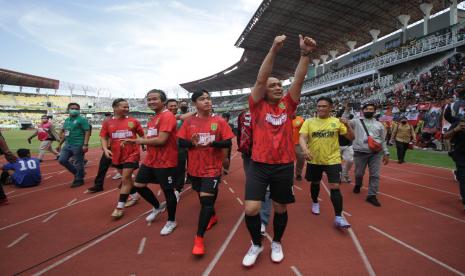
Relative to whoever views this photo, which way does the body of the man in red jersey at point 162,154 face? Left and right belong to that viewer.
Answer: facing the viewer and to the left of the viewer

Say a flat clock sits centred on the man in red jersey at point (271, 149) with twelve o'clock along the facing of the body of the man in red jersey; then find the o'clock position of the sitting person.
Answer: The sitting person is roughly at 4 o'clock from the man in red jersey.

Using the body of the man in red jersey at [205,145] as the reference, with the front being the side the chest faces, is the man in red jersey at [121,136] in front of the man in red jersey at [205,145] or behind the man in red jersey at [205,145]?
behind

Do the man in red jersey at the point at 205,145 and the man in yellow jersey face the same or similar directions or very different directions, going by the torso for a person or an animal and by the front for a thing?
same or similar directions

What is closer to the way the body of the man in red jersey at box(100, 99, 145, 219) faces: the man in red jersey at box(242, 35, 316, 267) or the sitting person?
the man in red jersey

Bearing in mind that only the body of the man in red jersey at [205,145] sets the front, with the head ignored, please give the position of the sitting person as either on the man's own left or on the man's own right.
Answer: on the man's own right

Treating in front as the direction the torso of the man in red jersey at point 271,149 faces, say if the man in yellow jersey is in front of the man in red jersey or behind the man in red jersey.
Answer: behind

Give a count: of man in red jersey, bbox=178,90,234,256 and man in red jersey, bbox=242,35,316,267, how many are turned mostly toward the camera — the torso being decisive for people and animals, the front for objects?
2

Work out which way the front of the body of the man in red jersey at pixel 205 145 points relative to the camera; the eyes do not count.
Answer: toward the camera

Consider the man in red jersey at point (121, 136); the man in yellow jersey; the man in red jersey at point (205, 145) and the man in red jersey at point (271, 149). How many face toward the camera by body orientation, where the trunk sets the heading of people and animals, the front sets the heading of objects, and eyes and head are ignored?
4

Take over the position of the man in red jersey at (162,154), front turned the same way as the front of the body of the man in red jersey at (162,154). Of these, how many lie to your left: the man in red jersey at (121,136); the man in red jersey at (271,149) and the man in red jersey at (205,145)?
2

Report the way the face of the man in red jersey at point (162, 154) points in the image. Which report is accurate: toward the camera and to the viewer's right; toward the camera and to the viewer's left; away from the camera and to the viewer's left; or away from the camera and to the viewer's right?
toward the camera and to the viewer's left

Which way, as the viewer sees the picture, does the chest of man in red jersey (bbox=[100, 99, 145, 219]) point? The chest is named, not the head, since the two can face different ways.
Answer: toward the camera

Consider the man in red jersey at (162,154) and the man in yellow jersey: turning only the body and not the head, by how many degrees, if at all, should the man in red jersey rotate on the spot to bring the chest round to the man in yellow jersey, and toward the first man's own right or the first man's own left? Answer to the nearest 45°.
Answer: approximately 135° to the first man's own left

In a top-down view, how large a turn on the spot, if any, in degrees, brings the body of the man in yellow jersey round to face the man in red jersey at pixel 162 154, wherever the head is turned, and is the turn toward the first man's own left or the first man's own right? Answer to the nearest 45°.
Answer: approximately 45° to the first man's own right

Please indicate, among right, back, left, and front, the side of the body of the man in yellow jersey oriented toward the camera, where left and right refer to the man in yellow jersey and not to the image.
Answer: front
